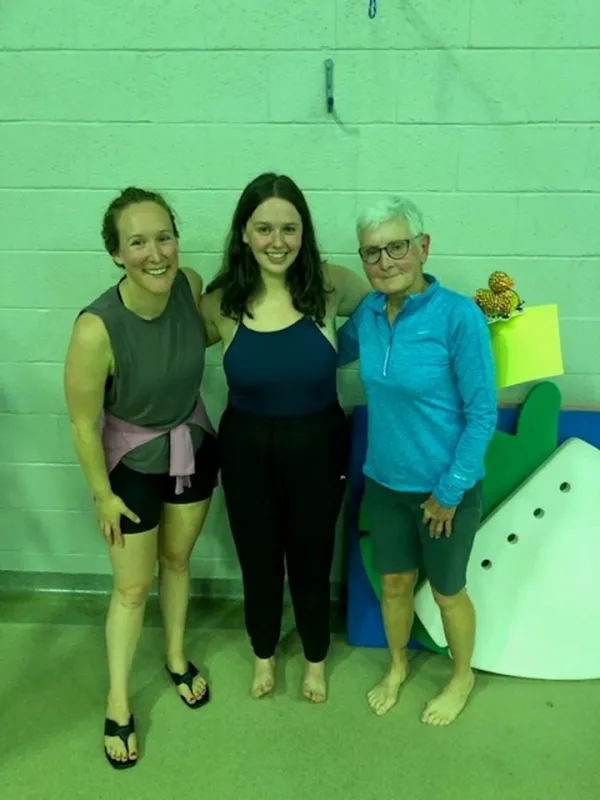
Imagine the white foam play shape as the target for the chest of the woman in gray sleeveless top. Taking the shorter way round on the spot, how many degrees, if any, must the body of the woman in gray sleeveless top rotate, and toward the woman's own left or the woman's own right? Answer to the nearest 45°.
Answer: approximately 45° to the woman's own left

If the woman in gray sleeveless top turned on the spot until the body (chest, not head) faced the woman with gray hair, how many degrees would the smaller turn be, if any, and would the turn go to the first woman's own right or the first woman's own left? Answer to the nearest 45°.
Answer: approximately 45° to the first woman's own left

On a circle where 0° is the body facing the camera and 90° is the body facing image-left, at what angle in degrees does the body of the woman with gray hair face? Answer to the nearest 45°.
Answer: approximately 45°

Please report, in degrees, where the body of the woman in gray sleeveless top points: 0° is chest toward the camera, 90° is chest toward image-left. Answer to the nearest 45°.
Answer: approximately 315°

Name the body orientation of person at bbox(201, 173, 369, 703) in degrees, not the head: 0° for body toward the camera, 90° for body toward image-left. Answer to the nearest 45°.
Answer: approximately 0°

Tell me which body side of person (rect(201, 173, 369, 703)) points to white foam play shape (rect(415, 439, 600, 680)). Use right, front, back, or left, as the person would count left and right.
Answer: left
